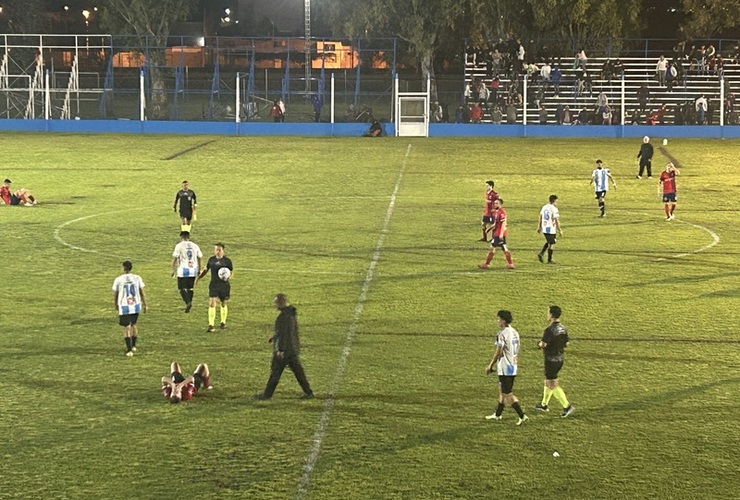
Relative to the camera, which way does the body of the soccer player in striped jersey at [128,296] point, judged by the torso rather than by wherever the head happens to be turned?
away from the camera

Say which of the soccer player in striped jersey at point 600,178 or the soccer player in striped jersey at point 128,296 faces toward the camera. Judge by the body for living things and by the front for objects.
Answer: the soccer player in striped jersey at point 600,178

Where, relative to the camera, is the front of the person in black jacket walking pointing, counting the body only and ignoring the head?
to the viewer's left

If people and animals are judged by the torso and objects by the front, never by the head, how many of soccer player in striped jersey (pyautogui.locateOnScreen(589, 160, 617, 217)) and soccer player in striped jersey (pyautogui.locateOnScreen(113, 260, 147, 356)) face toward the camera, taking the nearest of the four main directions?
1

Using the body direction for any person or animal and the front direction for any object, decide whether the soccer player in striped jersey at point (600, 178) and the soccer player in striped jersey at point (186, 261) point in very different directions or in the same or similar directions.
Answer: very different directions

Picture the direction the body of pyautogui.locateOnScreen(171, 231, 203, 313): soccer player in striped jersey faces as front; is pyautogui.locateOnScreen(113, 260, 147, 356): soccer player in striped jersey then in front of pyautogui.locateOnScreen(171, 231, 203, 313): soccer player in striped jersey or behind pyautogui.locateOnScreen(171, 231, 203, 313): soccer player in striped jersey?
behind

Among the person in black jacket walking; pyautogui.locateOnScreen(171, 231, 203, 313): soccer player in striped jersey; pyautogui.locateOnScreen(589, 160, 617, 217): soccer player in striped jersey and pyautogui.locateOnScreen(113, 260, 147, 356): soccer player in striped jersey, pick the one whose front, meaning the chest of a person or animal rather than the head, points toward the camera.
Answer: pyautogui.locateOnScreen(589, 160, 617, 217): soccer player in striped jersey

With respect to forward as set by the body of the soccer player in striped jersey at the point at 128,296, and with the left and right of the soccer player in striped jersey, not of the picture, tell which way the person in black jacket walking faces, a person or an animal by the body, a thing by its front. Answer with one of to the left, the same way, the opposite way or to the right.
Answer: to the left

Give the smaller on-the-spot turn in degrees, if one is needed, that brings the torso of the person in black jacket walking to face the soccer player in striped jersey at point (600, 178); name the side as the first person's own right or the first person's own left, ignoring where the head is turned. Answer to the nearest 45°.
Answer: approximately 135° to the first person's own right

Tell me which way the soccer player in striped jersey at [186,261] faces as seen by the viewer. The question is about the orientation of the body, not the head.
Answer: away from the camera

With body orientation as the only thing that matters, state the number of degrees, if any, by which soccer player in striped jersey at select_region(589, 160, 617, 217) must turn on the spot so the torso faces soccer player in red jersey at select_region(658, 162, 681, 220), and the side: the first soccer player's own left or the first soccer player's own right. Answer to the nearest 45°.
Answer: approximately 90° to the first soccer player's own left

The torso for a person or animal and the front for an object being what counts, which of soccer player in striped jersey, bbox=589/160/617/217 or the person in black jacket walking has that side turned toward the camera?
the soccer player in striped jersey

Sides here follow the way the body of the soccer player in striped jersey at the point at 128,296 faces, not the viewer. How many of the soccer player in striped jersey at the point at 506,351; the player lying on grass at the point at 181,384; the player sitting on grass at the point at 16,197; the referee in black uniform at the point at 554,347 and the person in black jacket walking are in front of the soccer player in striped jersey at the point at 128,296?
1

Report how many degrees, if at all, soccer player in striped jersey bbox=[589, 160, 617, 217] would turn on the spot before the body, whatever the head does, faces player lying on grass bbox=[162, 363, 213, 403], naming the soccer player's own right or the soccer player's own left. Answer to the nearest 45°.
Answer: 0° — they already face them

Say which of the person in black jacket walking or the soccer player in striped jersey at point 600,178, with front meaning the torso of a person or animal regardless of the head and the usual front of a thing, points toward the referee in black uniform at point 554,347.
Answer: the soccer player in striped jersey

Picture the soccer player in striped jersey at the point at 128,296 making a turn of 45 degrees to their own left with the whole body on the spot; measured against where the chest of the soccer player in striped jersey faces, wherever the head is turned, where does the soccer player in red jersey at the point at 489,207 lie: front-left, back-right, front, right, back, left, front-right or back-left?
right

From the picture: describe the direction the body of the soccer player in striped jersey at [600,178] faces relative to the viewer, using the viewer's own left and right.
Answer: facing the viewer

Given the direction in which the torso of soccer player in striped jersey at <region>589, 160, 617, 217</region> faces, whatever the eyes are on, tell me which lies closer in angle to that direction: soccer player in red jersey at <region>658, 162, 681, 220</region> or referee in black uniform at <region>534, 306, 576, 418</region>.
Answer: the referee in black uniform
